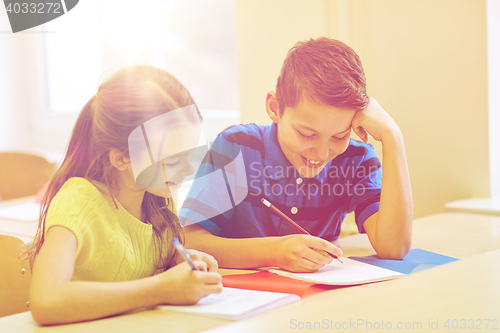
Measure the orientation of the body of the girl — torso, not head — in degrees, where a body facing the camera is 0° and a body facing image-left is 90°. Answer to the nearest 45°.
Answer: approximately 315°

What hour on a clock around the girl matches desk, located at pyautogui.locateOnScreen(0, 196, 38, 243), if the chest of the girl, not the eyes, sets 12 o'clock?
The desk is roughly at 7 o'clock from the girl.
